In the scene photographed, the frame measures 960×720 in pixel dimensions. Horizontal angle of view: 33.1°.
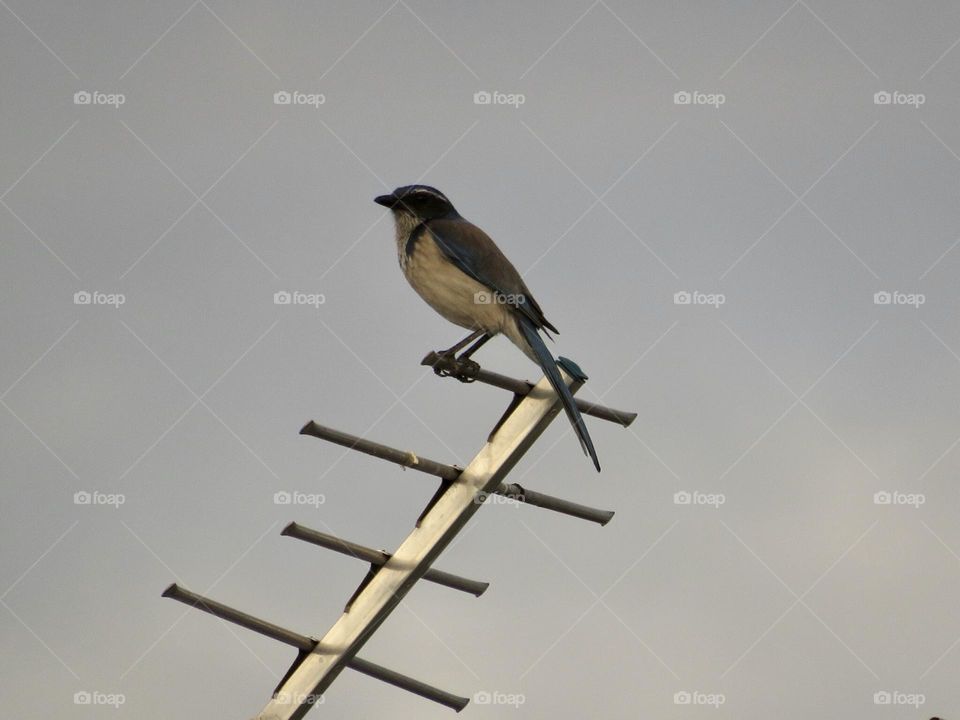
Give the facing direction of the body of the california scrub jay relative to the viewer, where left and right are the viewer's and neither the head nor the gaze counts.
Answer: facing to the left of the viewer
